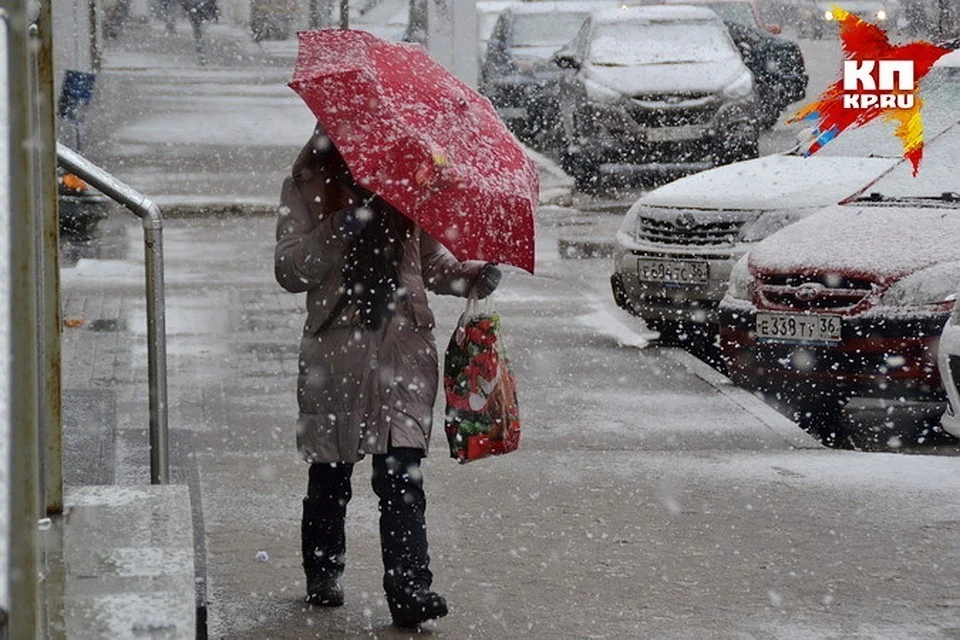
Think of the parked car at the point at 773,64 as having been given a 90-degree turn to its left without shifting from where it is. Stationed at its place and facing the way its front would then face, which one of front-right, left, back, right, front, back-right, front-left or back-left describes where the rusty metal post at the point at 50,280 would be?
right

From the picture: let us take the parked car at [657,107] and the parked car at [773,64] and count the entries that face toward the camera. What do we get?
2

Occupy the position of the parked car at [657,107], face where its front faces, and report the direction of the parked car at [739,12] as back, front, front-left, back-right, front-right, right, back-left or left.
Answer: back

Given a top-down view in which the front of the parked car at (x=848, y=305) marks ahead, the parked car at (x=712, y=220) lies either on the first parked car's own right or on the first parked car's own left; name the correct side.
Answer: on the first parked car's own right

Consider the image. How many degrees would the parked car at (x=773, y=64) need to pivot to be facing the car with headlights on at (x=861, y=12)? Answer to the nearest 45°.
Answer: approximately 180°

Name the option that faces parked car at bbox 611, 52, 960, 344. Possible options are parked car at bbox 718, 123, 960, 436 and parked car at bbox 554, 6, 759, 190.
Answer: parked car at bbox 554, 6, 759, 190

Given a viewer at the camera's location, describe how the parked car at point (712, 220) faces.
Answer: facing the viewer and to the left of the viewer

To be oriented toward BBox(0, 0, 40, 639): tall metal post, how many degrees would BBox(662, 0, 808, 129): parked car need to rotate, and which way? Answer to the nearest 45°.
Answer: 0° — it already faces it

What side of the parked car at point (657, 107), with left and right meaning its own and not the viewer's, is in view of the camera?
front

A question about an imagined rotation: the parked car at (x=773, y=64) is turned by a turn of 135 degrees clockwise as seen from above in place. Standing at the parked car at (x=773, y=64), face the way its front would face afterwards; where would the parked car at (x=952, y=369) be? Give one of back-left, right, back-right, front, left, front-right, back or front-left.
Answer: back-left

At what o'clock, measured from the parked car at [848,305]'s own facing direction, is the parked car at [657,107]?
the parked car at [657,107] is roughly at 4 o'clock from the parked car at [848,305].

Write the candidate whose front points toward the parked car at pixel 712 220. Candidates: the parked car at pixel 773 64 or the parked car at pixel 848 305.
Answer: the parked car at pixel 773 64

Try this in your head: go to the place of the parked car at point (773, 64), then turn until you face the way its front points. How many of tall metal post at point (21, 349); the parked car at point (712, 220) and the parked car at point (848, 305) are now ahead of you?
3

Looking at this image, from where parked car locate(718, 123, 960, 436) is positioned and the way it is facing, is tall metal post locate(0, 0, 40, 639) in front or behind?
in front

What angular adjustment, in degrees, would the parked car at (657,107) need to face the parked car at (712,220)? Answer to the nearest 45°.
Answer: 0° — it already faces it
